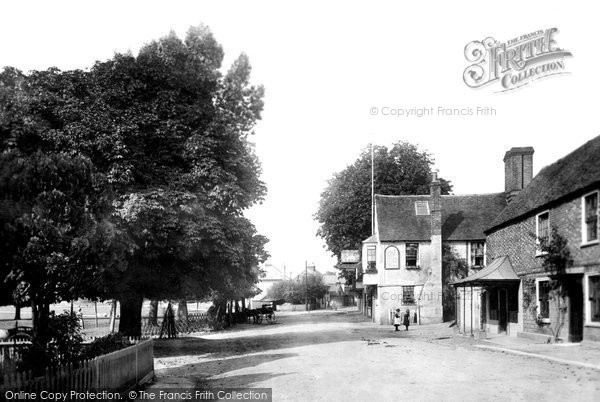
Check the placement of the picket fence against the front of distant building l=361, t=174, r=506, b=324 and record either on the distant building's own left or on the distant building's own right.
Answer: on the distant building's own left

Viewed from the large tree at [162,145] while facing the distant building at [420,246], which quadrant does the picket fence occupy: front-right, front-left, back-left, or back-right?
back-right

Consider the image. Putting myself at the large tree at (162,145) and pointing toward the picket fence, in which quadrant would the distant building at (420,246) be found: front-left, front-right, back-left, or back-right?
back-left

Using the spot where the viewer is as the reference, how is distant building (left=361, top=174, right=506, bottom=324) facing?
facing to the left of the viewer
